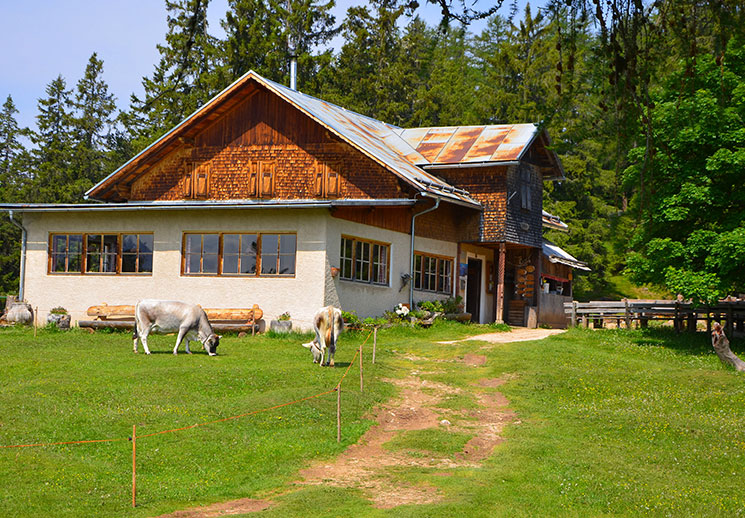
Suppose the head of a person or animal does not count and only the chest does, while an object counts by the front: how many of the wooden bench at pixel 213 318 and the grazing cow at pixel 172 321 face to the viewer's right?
1

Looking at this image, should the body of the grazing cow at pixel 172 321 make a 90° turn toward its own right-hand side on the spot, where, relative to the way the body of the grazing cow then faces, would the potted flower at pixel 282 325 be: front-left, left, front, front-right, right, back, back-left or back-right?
back-left

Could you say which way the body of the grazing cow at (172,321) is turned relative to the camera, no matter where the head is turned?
to the viewer's right

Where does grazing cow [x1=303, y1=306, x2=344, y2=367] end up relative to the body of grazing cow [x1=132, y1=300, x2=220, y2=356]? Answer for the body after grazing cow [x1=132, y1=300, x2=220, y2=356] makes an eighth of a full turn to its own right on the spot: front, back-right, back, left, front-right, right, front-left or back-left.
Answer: front

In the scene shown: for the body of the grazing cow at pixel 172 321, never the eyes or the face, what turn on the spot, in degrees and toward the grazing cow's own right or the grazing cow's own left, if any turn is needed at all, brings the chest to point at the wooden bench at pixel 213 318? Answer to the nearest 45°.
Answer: approximately 90° to the grazing cow's own left

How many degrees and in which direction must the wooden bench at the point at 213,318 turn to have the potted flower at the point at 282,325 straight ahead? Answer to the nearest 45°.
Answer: approximately 45° to its left

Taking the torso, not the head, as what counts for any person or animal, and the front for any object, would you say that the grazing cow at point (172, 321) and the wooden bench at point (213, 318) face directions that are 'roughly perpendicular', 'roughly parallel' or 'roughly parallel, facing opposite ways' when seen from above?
roughly perpendicular

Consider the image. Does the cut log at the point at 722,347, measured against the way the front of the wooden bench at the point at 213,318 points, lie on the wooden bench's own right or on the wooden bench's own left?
on the wooden bench's own left

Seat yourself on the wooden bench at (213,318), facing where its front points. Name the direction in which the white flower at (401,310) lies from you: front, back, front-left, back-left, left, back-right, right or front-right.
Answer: left

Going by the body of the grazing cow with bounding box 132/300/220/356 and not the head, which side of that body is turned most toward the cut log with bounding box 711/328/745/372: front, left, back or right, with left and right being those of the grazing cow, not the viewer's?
front

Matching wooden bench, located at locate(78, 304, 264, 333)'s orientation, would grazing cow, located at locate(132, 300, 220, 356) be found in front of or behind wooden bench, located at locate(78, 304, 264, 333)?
in front

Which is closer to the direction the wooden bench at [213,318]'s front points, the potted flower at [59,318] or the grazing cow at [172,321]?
the grazing cow

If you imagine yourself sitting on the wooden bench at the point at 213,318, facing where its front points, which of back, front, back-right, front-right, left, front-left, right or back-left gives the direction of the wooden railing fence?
left

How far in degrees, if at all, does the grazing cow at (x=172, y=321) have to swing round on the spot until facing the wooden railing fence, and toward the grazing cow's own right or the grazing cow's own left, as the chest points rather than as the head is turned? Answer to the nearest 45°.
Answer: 0° — it already faces it
